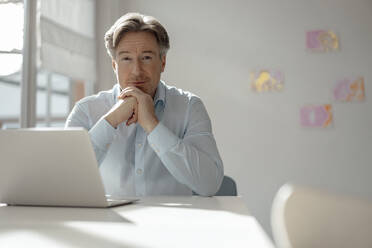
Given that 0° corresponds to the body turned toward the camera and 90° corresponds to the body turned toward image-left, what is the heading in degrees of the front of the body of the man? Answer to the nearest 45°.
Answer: approximately 0°

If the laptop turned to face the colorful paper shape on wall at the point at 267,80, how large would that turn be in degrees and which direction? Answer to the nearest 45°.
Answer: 0° — it already faces it

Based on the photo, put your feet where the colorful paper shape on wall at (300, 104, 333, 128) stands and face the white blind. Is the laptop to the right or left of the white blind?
left

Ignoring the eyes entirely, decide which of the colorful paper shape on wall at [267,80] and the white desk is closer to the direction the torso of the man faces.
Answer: the white desk

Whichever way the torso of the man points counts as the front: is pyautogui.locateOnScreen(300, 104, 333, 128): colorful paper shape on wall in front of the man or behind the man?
behind

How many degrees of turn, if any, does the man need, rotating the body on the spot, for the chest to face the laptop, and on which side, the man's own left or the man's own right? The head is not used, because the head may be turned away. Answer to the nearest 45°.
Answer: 0° — they already face it

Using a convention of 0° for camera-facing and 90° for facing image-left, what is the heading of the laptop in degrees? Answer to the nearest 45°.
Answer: approximately 225°

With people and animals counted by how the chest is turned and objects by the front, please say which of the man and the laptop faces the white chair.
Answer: the man

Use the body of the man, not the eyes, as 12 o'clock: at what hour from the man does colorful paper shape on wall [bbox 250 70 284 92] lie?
The colorful paper shape on wall is roughly at 7 o'clock from the man.

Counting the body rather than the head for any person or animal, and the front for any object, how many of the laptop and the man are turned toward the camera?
1
